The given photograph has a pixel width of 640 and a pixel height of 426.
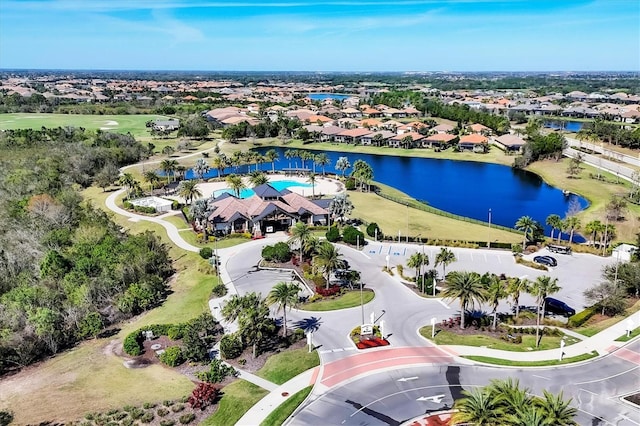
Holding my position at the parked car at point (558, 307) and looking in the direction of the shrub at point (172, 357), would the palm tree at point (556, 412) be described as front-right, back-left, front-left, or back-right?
front-left

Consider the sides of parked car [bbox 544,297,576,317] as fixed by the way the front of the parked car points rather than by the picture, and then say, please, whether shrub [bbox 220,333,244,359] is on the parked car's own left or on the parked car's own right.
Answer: on the parked car's own right

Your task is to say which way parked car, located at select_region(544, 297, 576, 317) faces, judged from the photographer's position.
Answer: facing the viewer and to the right of the viewer

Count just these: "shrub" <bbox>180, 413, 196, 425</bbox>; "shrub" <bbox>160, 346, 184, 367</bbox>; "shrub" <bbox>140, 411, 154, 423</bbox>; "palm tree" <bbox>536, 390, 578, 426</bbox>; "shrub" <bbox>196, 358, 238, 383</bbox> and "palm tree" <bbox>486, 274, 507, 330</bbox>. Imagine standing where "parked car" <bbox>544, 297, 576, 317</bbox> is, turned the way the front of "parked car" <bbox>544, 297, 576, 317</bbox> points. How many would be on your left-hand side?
0

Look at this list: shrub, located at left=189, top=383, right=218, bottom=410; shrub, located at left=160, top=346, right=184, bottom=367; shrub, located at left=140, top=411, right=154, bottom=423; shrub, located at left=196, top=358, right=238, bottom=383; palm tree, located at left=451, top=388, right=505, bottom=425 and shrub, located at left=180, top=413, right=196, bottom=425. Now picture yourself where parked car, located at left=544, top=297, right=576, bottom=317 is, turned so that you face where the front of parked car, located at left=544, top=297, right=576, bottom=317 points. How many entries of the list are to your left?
0

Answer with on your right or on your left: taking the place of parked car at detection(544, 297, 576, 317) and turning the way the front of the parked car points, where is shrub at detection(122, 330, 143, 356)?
on your right

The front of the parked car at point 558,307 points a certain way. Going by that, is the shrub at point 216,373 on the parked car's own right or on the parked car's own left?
on the parked car's own right

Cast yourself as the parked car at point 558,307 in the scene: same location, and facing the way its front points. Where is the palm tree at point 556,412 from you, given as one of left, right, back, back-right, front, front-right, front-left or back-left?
front-right

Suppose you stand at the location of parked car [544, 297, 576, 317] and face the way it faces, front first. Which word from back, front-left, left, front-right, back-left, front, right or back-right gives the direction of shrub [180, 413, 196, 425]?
right

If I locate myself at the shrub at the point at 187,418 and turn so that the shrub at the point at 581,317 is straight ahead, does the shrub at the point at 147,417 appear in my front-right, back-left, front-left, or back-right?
back-left

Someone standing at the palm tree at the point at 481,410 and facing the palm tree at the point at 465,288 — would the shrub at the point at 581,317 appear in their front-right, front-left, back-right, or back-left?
front-right

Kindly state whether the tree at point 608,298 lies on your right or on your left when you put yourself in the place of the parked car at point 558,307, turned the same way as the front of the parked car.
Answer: on your left

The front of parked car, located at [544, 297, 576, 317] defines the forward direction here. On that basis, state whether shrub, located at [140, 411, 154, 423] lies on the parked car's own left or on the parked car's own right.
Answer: on the parked car's own right

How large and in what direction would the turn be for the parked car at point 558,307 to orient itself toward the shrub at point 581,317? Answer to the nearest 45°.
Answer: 0° — it already faces it
